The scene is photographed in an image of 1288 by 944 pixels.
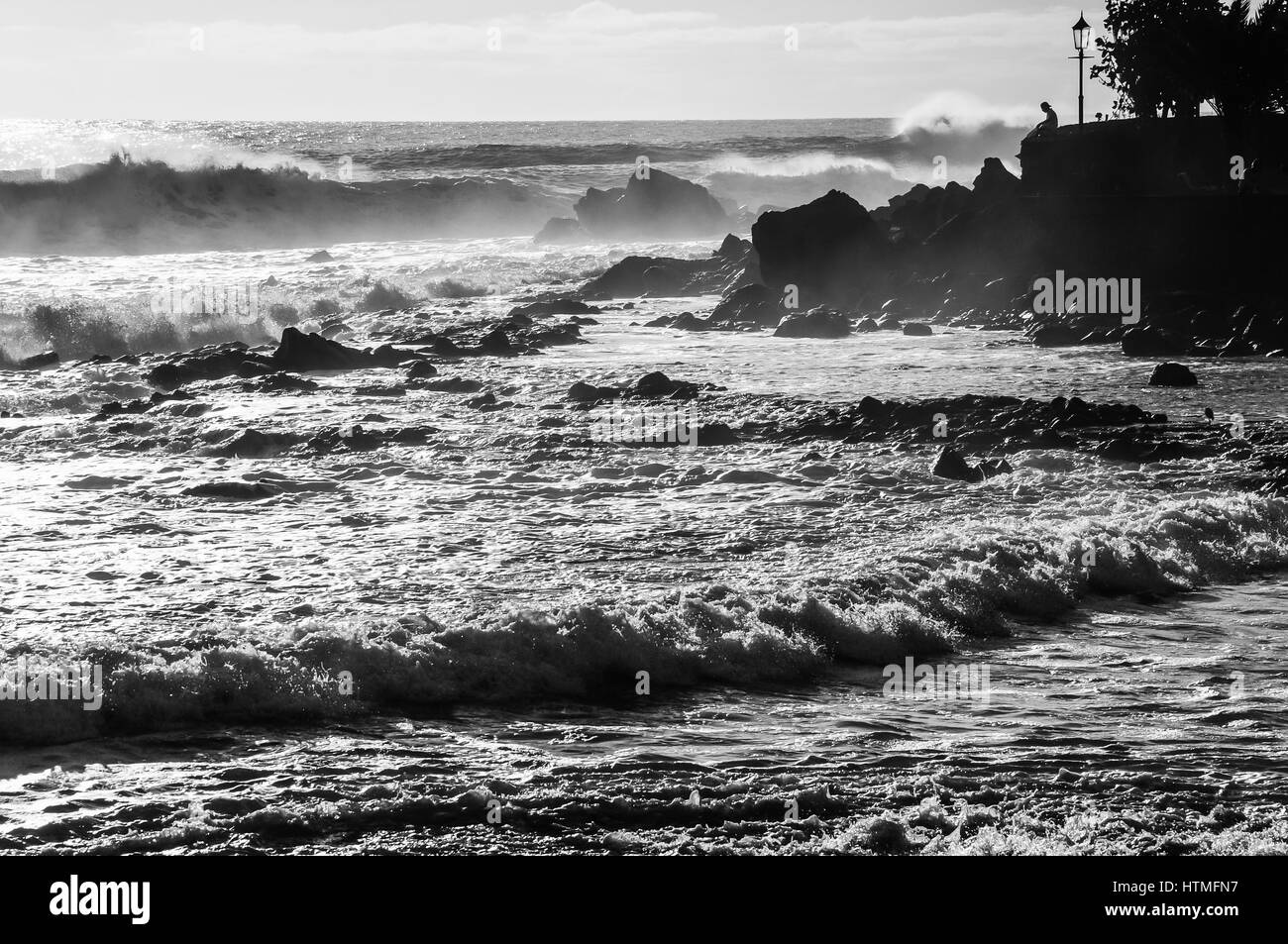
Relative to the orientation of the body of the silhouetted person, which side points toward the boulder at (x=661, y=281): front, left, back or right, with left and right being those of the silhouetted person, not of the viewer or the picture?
front

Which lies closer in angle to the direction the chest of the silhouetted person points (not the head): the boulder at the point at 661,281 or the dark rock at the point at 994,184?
the boulder

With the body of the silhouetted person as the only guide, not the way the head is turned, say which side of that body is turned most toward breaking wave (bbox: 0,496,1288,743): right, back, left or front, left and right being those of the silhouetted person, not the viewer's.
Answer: left

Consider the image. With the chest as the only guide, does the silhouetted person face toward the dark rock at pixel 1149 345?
no

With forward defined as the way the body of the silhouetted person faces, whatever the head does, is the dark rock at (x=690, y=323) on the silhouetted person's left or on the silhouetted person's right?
on the silhouetted person's left

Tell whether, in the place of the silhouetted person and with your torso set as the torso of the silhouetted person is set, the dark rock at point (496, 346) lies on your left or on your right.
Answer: on your left

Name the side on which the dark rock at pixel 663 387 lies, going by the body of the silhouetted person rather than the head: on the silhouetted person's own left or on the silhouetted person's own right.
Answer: on the silhouetted person's own left

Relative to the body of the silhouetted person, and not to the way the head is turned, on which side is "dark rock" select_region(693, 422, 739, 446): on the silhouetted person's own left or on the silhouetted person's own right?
on the silhouetted person's own left

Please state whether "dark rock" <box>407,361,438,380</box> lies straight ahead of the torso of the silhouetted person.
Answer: no

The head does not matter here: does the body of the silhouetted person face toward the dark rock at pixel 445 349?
no

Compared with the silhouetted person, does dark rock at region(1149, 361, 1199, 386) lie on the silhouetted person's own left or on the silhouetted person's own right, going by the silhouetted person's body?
on the silhouetted person's own left

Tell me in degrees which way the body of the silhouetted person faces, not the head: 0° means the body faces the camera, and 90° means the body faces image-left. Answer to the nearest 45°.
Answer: approximately 90°
